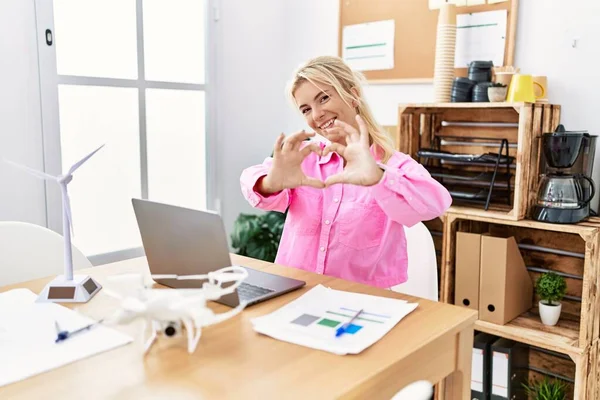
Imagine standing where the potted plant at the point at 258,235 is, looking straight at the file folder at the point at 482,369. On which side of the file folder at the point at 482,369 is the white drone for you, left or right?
right

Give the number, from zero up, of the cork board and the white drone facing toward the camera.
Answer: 2

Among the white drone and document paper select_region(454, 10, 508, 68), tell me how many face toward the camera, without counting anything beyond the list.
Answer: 2

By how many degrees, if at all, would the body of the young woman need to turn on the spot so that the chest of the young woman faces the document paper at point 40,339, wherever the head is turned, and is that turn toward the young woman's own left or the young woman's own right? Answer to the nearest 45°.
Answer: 0° — they already face it

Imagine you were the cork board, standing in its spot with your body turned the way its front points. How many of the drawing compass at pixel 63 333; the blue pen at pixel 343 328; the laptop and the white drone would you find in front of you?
4

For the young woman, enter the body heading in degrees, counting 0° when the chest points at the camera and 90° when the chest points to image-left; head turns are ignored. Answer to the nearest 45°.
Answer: approximately 45°
